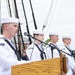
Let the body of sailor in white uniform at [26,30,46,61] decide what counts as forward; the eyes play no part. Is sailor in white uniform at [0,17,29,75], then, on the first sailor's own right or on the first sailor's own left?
on the first sailor's own right

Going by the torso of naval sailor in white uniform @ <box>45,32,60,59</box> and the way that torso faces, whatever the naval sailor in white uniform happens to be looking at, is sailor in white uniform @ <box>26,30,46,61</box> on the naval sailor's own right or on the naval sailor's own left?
on the naval sailor's own right
